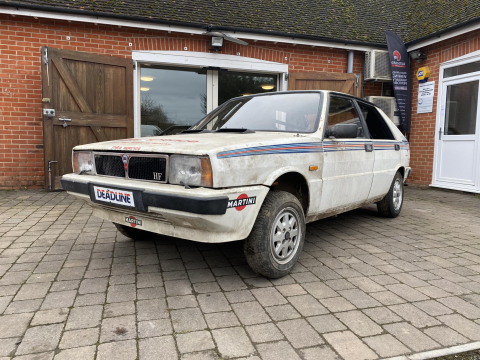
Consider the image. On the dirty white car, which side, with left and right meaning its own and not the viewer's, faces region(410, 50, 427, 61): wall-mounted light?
back

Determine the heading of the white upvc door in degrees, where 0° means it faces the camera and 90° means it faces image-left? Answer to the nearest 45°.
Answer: approximately 45°

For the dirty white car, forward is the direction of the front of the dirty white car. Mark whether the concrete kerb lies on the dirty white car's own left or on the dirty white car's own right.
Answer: on the dirty white car's own left

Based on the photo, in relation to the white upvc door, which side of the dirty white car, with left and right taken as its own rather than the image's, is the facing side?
back

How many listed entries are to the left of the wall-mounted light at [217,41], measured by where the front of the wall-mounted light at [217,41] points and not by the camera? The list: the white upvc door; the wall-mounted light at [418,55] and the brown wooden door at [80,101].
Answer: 2

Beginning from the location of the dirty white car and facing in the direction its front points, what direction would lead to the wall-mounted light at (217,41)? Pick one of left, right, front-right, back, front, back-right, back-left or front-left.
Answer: back-right
